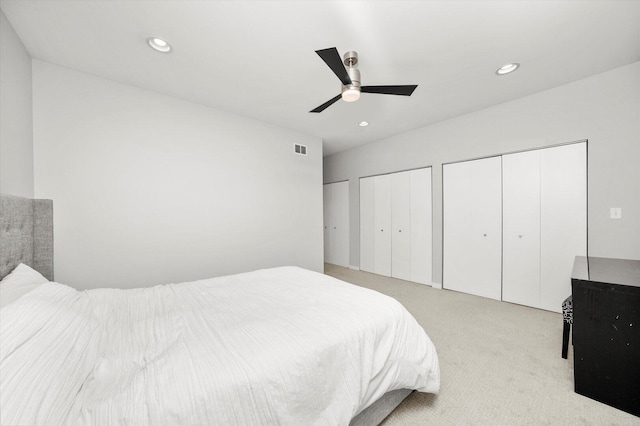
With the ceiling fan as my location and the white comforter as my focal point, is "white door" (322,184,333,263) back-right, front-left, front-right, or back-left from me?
back-right

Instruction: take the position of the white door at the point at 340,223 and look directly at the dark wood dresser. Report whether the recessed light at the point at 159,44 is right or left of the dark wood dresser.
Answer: right

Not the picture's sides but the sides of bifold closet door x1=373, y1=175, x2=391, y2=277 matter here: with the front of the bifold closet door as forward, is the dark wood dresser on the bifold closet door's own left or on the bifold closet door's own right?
on the bifold closet door's own left

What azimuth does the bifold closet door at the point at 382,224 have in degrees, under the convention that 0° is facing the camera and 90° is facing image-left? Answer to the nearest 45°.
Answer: approximately 45°

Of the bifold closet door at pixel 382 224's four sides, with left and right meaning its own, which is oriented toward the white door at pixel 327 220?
right

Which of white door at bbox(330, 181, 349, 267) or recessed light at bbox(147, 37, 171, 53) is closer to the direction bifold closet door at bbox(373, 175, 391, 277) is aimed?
the recessed light

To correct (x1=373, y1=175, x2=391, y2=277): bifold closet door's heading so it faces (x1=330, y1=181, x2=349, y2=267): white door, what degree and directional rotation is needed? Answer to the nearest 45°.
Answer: approximately 90° to its right

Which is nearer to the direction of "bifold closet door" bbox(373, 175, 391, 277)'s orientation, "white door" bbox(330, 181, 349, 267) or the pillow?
the pillow

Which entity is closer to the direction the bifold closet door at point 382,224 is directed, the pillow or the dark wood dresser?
the pillow
